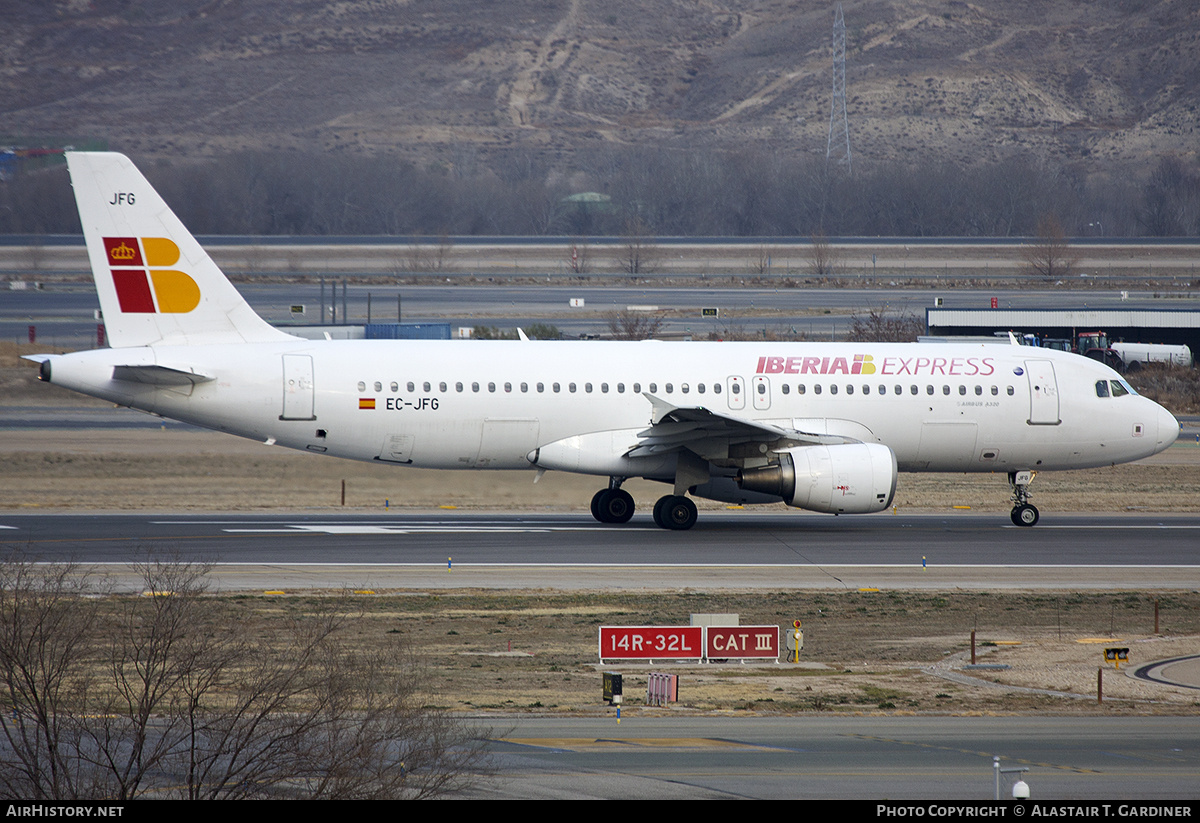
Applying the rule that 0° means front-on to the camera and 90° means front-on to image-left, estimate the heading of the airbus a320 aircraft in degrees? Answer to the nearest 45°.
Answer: approximately 270°

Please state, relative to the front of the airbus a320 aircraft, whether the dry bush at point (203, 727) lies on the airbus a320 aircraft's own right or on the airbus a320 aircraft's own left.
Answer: on the airbus a320 aircraft's own right
